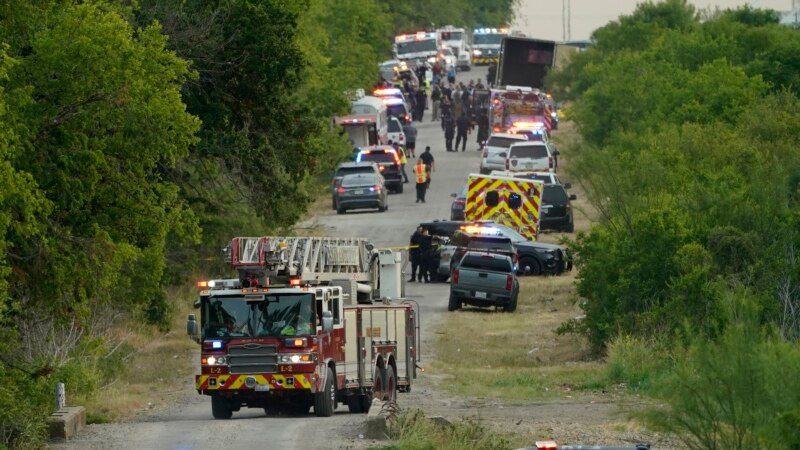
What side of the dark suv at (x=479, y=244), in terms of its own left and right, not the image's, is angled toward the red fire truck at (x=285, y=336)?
back

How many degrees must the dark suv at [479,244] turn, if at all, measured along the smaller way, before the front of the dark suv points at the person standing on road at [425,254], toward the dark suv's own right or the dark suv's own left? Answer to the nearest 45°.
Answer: approximately 45° to the dark suv's own left

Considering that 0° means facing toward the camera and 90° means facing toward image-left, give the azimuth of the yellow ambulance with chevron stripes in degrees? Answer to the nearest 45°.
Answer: approximately 180°

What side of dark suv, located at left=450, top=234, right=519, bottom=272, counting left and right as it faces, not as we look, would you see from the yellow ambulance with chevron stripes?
front

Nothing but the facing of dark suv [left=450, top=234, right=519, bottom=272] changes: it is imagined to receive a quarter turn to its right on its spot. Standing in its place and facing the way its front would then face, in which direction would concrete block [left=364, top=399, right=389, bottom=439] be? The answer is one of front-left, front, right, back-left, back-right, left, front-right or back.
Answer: right

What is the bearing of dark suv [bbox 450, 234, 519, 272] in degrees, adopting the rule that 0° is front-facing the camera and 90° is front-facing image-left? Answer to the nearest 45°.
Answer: approximately 180°

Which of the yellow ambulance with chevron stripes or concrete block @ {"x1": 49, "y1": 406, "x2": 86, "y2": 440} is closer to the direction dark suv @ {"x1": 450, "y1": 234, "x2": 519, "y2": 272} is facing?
the yellow ambulance with chevron stripes

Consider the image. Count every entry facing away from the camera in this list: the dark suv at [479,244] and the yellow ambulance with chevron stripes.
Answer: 2

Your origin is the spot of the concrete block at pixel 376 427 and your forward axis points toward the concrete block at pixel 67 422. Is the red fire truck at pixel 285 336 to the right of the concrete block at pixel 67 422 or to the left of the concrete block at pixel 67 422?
right

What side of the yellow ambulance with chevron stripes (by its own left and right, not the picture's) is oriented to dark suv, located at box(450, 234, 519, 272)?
back

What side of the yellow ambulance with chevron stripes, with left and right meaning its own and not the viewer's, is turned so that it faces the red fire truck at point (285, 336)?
back
